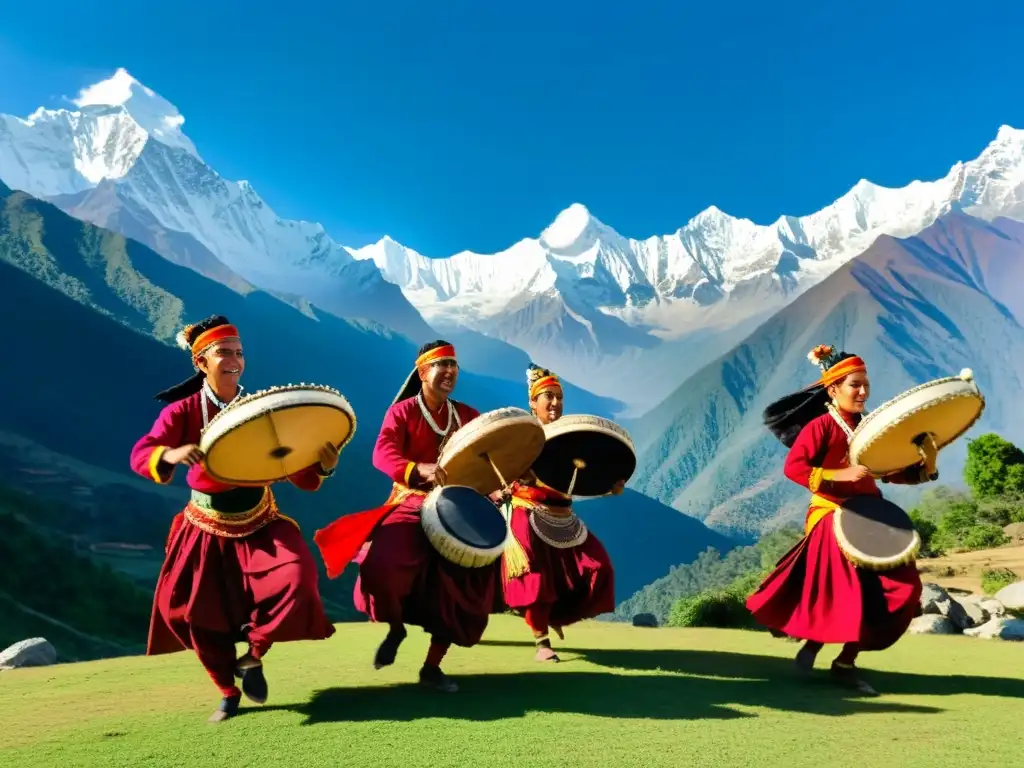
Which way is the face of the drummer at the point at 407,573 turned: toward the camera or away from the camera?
toward the camera

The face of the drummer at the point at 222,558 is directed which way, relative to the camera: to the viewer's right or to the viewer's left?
to the viewer's right

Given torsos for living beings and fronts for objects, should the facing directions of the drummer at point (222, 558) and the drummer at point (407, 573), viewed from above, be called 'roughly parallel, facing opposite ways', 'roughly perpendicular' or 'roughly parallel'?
roughly parallel

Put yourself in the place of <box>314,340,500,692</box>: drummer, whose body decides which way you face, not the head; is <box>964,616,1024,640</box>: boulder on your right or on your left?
on your left

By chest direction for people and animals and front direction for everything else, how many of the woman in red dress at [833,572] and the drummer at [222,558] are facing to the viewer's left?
0

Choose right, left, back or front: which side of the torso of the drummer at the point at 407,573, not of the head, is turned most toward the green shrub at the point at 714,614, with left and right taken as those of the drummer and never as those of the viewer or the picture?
left

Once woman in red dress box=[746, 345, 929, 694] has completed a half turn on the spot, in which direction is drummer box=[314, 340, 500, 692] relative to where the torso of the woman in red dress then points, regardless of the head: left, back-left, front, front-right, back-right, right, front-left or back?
left

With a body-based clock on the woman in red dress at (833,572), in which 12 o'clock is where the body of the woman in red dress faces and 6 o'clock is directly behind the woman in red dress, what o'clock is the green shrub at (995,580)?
The green shrub is roughly at 8 o'clock from the woman in red dress.

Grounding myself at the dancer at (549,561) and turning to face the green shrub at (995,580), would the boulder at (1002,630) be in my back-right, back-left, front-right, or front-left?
front-right

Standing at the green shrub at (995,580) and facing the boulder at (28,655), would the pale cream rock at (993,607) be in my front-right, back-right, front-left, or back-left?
front-left

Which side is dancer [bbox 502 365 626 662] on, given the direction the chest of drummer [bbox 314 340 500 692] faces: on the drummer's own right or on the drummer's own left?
on the drummer's own left

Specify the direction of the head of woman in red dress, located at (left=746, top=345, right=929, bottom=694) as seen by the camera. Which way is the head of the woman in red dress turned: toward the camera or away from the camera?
toward the camera

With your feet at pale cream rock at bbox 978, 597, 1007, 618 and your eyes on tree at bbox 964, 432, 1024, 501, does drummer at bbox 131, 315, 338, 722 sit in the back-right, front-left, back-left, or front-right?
back-left

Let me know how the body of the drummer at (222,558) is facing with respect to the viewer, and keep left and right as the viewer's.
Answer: facing the viewer and to the right of the viewer
